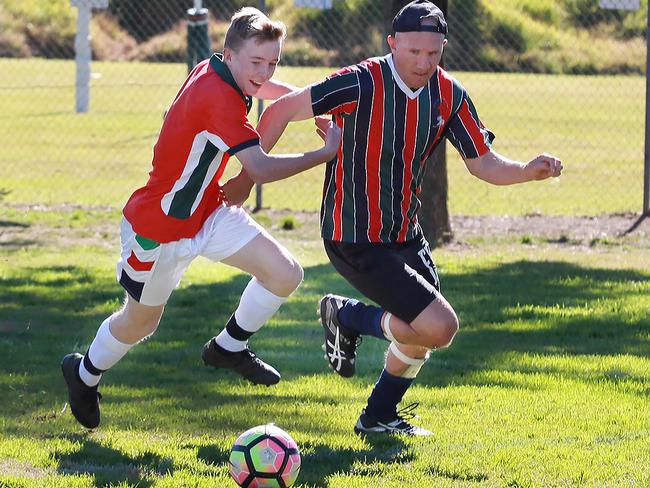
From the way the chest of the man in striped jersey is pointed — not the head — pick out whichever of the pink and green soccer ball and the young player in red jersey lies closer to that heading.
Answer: the pink and green soccer ball

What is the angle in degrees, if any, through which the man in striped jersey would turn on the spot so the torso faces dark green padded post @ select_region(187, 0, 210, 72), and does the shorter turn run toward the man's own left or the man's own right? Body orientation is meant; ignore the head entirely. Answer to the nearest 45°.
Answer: approximately 135° to the man's own left

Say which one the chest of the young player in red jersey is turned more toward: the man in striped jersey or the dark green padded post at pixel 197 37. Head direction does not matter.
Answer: the man in striped jersey

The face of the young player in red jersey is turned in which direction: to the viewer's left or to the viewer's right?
to the viewer's right

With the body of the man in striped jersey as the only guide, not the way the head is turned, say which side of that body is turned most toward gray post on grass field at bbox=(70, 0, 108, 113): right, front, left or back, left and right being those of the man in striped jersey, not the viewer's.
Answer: back

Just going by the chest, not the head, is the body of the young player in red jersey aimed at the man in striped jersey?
yes

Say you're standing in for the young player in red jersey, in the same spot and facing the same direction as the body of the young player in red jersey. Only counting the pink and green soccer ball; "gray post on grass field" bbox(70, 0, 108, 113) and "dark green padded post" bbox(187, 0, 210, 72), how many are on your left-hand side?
2

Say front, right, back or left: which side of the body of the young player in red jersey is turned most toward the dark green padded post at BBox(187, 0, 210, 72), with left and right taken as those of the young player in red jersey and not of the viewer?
left

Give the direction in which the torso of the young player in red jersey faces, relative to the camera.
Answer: to the viewer's right

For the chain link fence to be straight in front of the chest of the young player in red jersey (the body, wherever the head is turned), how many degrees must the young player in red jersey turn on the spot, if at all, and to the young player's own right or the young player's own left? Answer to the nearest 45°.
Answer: approximately 90° to the young player's own left

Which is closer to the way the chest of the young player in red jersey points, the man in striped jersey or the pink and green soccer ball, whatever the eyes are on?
the man in striped jersey

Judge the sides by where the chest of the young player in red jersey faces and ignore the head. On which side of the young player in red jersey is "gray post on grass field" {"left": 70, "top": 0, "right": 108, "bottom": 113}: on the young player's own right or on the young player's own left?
on the young player's own left
